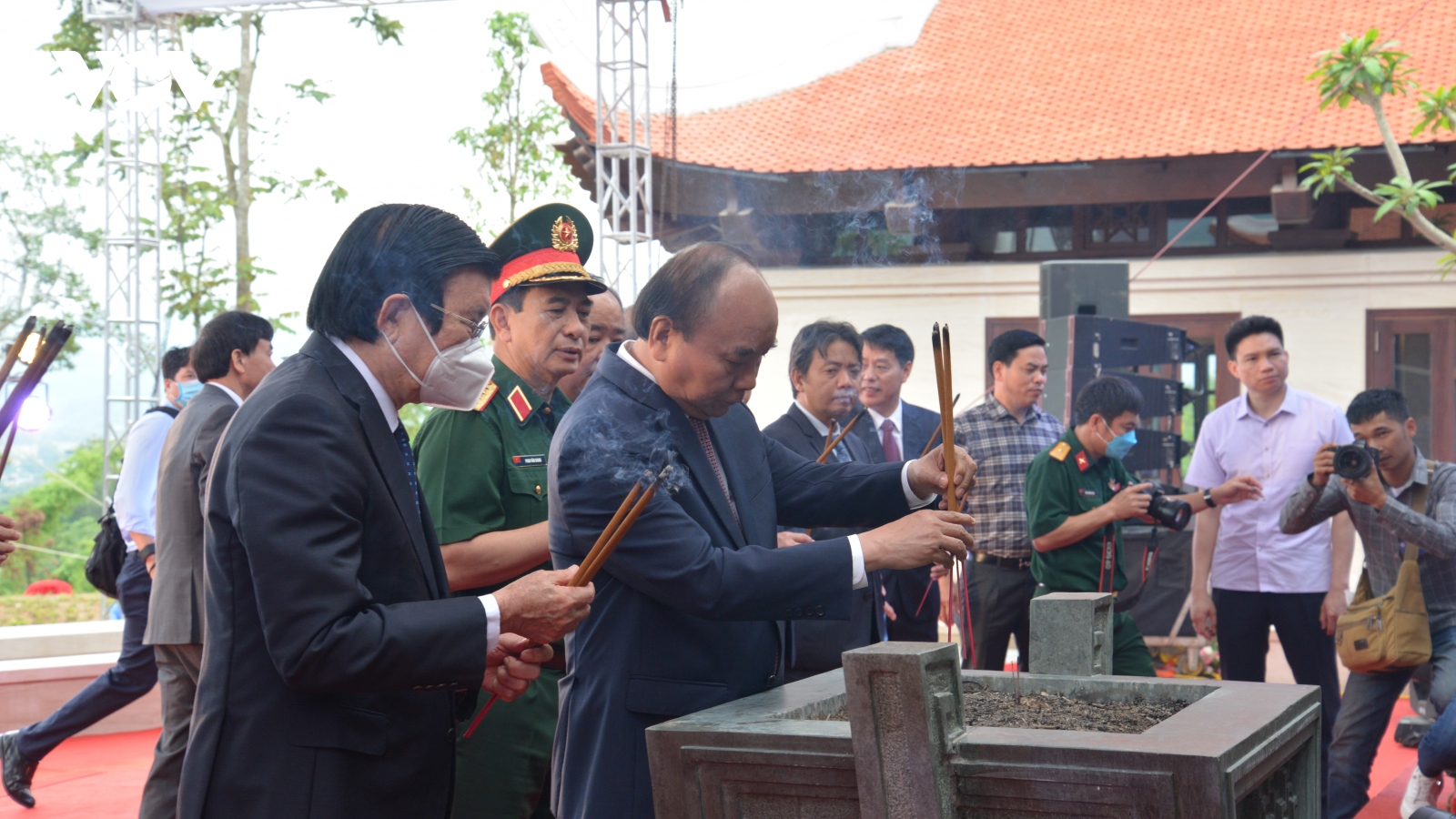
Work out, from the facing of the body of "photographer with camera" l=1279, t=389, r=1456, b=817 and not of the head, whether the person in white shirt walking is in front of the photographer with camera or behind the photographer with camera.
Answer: in front

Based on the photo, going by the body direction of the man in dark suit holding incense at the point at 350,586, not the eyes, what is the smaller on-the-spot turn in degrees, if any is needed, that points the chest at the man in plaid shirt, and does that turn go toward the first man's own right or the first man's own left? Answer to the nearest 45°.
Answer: approximately 45° to the first man's own left

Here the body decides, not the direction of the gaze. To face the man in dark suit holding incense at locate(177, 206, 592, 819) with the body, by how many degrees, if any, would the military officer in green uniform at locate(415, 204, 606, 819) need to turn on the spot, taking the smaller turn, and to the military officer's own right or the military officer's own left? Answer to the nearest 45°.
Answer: approximately 45° to the military officer's own right

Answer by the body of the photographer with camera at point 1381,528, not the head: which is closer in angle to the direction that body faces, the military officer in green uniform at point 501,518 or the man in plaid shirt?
the military officer in green uniform

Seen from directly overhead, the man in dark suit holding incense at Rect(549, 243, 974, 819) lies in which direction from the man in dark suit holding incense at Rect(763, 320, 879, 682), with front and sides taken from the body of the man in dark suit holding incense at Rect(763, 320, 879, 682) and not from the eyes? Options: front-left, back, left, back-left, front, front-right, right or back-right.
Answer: front-right

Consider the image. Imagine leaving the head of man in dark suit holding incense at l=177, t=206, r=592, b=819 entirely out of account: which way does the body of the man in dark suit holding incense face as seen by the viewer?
to the viewer's right

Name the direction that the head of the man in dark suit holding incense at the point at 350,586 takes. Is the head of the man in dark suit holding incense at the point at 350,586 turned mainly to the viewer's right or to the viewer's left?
to the viewer's right

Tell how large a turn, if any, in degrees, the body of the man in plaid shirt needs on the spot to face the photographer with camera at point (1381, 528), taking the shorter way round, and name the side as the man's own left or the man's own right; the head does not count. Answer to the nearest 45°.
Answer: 0° — they already face them

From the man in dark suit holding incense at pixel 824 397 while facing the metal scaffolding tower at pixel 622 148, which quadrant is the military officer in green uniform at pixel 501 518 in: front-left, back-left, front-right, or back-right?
back-left

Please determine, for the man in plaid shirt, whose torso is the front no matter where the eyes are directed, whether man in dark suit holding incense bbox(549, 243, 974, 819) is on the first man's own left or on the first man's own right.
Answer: on the first man's own right
